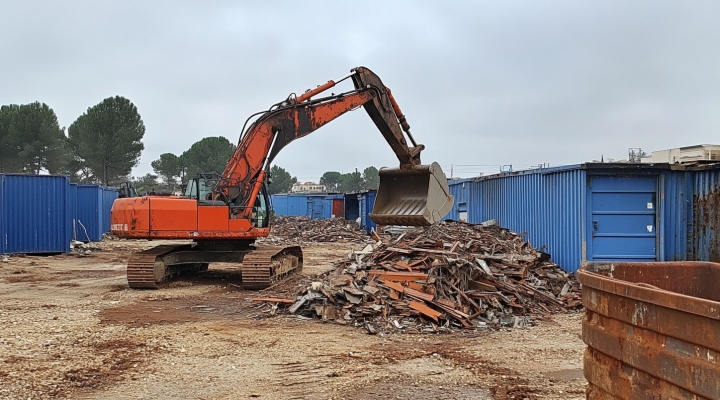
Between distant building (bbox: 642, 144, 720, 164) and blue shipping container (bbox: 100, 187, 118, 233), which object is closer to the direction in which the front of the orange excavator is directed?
the distant building

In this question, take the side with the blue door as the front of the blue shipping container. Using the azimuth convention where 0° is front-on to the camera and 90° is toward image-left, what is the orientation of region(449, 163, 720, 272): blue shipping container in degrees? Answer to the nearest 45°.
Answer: approximately 0°

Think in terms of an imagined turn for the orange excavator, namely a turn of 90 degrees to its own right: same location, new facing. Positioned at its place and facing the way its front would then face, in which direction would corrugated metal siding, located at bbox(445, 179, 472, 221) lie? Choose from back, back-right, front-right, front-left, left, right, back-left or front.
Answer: back-left

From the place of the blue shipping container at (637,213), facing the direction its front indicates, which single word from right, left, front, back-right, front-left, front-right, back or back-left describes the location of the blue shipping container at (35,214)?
right

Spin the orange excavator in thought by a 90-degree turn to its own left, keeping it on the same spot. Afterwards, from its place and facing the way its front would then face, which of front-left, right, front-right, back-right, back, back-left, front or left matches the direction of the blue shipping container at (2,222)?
front-left

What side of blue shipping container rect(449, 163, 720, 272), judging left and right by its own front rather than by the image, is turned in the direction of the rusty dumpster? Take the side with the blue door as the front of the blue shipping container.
front

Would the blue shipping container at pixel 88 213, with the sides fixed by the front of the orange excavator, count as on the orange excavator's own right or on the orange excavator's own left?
on the orange excavator's own left

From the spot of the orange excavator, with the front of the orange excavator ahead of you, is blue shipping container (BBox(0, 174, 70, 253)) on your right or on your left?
on your left

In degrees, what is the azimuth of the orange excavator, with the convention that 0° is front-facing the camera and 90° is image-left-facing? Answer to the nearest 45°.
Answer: approximately 270°

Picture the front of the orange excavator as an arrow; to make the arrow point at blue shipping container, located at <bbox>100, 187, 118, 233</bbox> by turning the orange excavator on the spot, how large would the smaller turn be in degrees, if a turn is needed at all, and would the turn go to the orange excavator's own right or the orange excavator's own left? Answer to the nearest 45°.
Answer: approximately 135° to the orange excavator's own left

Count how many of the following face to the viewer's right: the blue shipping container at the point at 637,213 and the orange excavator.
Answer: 1

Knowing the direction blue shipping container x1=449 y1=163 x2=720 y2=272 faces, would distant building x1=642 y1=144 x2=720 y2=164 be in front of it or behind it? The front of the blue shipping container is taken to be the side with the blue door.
behind
